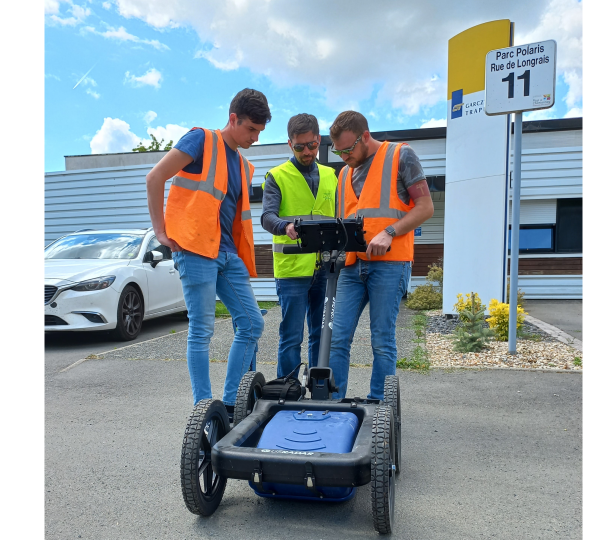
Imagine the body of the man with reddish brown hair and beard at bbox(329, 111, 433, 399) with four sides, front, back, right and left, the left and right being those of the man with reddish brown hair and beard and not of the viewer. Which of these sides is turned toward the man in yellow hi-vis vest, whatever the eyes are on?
right

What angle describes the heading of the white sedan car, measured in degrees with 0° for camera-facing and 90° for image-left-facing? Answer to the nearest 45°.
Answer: approximately 45°

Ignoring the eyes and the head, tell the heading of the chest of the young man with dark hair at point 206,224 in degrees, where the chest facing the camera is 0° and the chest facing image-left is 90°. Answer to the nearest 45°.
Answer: approximately 315°

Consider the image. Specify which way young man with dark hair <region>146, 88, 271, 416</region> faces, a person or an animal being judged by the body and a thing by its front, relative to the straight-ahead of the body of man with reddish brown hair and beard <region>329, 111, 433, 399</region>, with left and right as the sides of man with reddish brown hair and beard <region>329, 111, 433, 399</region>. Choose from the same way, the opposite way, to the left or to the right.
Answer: to the left

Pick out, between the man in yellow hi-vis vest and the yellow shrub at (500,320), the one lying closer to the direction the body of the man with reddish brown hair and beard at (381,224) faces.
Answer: the man in yellow hi-vis vest

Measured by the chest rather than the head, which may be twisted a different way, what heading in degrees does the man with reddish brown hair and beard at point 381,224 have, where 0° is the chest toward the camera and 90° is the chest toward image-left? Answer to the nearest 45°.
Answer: approximately 45°

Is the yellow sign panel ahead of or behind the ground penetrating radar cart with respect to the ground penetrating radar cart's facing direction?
behind

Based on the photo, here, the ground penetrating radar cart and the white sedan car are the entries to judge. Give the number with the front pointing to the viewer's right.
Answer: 0

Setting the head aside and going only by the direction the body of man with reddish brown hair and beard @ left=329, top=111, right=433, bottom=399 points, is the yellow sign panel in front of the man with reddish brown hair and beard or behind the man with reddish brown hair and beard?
behind
